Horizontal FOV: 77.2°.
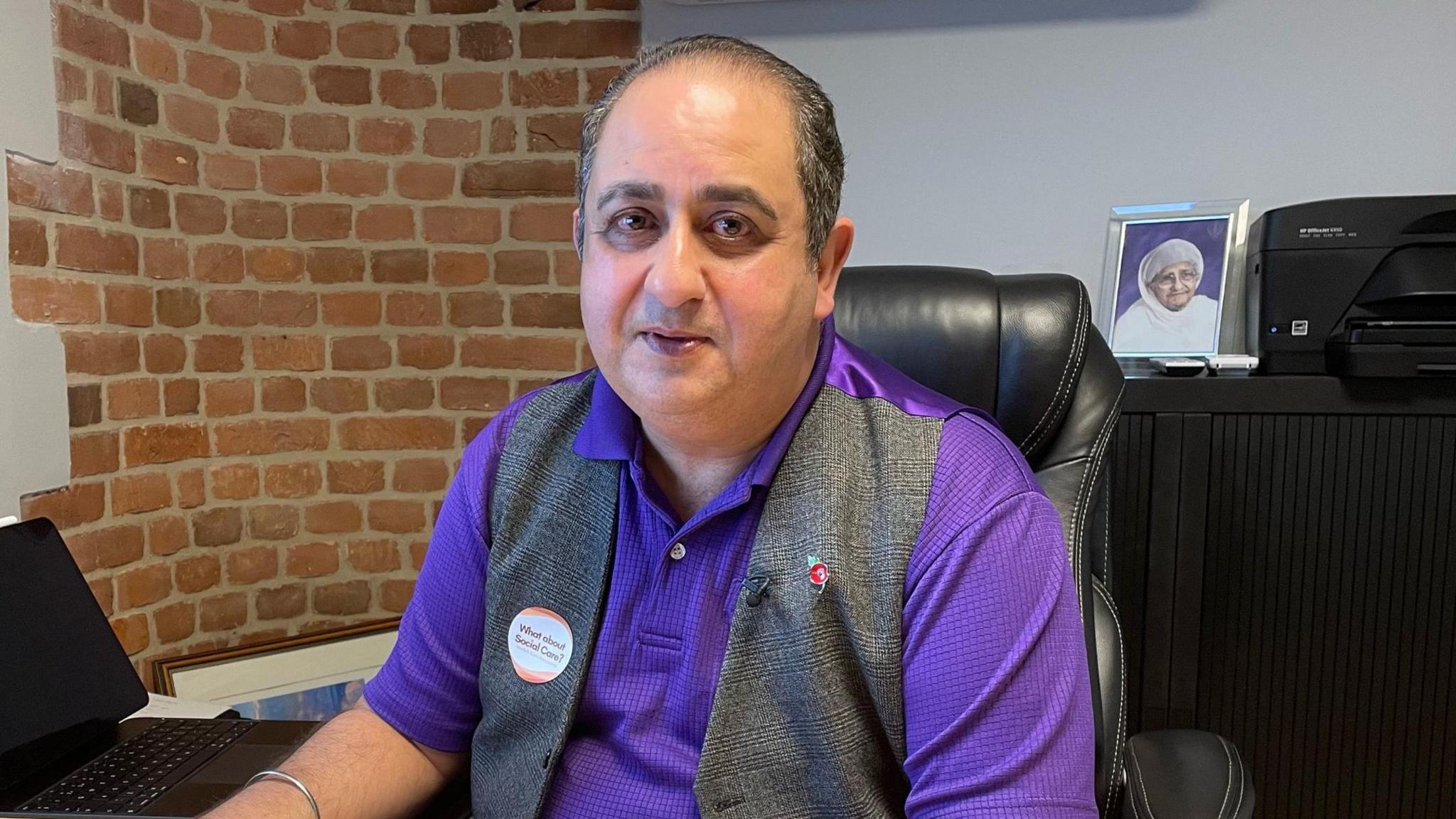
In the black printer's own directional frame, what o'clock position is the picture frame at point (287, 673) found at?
The picture frame is roughly at 2 o'clock from the black printer.

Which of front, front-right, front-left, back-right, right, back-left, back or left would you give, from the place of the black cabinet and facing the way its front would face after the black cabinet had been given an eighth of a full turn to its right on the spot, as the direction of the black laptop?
front

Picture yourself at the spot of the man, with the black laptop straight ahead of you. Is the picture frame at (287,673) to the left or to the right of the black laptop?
right

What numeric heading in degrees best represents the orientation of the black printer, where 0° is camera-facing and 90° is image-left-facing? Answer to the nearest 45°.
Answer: approximately 0°

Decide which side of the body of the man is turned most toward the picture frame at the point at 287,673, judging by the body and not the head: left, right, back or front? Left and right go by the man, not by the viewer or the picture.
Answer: right

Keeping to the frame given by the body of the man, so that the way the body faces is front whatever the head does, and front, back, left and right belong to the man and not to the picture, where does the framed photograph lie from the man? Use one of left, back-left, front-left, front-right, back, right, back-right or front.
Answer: back

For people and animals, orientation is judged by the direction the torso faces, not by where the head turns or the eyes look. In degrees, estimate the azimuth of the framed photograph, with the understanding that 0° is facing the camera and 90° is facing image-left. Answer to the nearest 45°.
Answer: approximately 0°
